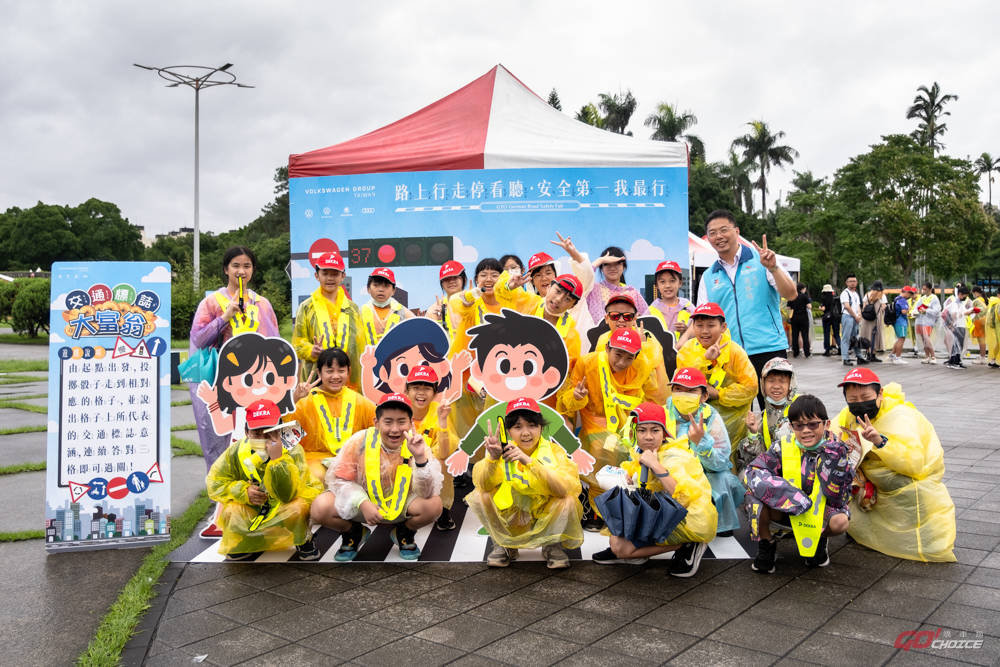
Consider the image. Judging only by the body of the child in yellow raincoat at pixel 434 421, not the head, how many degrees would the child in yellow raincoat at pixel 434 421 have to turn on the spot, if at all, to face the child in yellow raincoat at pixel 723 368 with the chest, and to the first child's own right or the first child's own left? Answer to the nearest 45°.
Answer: approximately 90° to the first child's own left

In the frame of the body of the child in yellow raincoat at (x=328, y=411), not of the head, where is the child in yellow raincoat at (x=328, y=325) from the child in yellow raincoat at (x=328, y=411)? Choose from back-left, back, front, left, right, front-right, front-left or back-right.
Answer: back

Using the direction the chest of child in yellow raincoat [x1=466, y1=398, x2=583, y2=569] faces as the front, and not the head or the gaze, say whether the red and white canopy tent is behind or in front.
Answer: behind

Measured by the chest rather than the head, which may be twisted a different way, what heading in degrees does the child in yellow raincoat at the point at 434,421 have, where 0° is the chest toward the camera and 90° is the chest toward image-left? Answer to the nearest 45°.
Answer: approximately 0°

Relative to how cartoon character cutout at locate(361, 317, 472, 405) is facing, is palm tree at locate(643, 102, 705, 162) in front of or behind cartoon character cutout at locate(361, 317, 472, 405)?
behind

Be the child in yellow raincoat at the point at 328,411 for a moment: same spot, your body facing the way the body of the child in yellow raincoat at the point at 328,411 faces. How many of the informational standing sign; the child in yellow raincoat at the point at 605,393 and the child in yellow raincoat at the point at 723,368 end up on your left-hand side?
2
